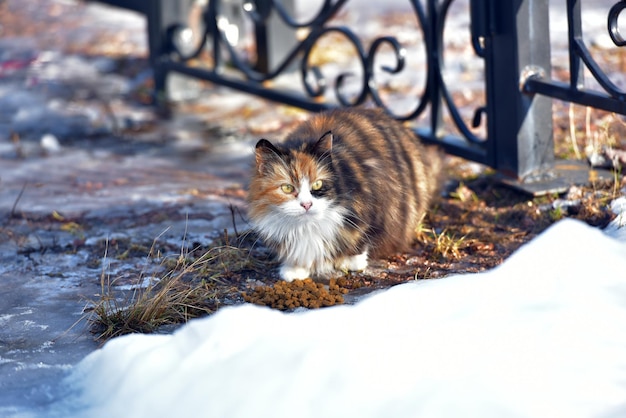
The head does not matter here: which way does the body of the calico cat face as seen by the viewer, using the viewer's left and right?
facing the viewer and to the left of the viewer

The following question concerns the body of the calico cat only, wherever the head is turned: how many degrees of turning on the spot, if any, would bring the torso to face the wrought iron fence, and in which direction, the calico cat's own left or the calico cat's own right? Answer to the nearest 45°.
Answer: approximately 180°
